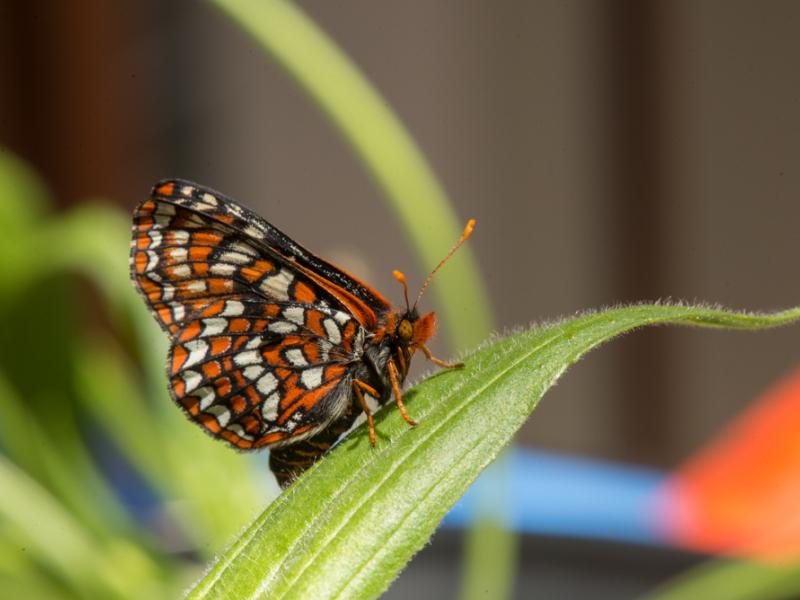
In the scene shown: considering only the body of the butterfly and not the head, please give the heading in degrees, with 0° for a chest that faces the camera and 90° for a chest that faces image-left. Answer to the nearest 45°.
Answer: approximately 270°

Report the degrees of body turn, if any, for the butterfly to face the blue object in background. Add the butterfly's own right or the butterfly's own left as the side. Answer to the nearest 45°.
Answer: approximately 45° to the butterfly's own left
